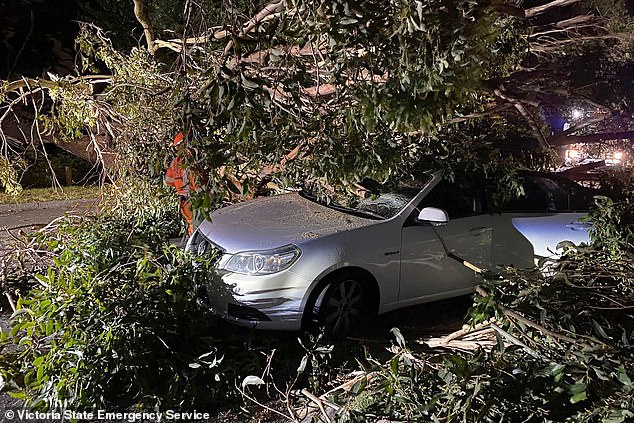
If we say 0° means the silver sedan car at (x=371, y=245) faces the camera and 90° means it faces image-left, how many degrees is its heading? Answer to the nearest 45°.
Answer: approximately 45°
